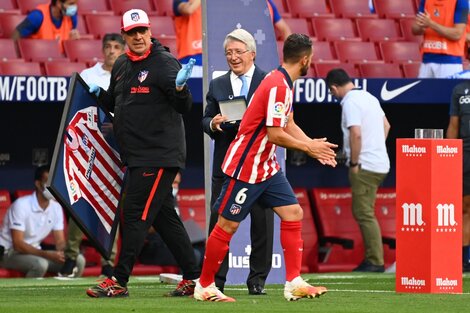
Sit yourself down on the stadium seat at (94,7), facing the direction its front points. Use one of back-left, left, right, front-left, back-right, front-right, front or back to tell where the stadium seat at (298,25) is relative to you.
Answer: left

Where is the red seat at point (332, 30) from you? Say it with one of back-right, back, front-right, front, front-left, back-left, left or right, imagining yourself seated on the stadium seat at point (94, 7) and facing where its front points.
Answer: left

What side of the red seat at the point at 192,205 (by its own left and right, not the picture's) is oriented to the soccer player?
front

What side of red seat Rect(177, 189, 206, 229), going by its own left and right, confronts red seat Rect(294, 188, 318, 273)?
left

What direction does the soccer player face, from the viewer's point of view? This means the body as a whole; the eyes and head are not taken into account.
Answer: to the viewer's right

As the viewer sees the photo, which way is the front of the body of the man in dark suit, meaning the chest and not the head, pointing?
toward the camera

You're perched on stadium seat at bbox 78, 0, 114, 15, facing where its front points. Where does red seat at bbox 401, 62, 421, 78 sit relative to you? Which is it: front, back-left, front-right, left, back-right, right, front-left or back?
left

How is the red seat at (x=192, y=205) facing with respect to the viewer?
toward the camera

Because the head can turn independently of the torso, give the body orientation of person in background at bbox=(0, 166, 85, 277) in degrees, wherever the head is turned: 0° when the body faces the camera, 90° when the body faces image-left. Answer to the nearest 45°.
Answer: approximately 315°
